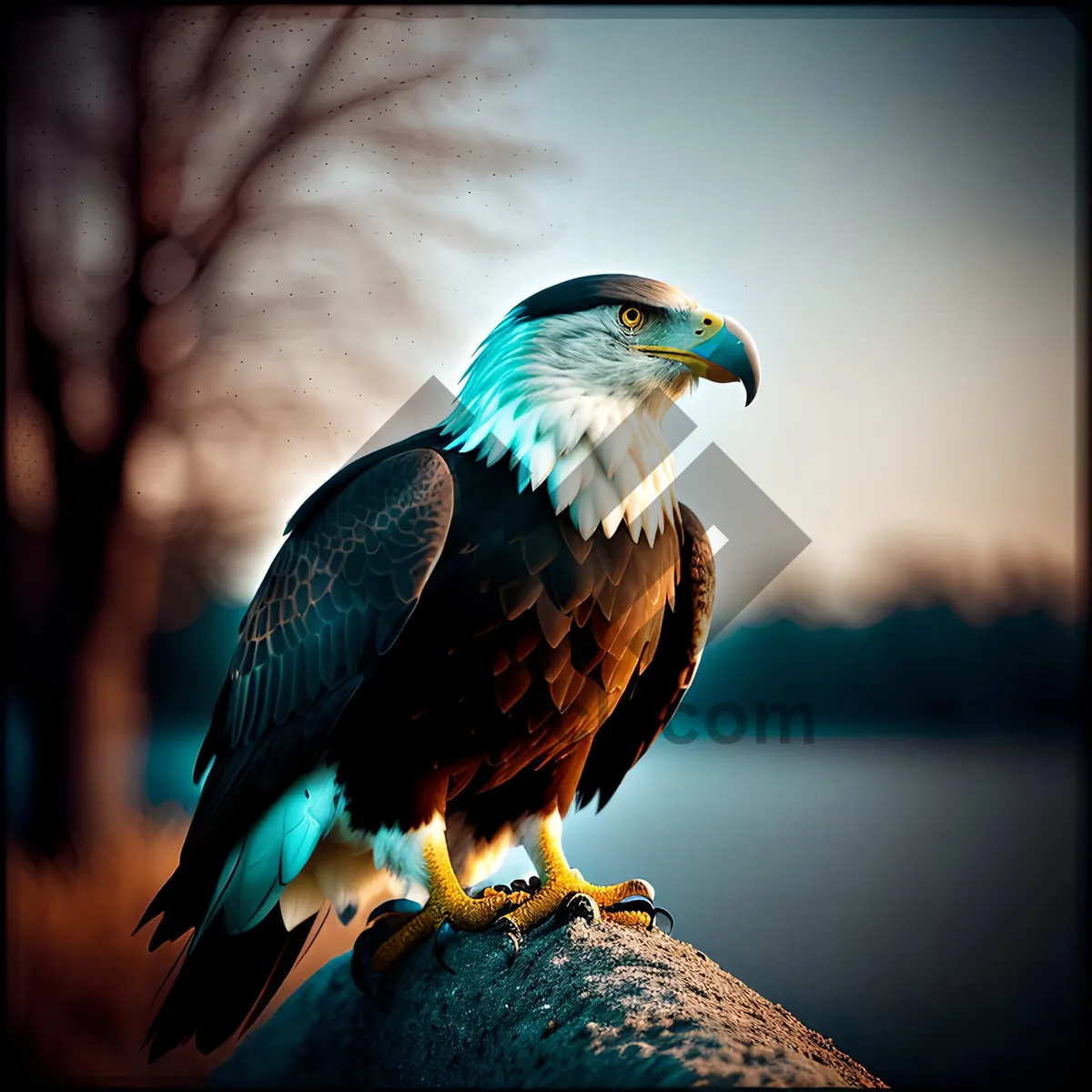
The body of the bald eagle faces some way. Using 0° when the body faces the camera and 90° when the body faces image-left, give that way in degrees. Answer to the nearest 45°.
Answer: approximately 315°
